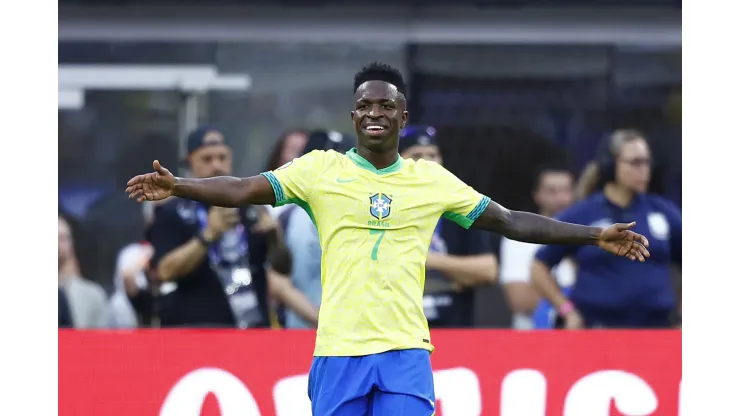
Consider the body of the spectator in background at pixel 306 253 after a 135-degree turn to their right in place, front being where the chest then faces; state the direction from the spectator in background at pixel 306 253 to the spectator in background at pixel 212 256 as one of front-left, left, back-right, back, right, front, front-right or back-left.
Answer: front

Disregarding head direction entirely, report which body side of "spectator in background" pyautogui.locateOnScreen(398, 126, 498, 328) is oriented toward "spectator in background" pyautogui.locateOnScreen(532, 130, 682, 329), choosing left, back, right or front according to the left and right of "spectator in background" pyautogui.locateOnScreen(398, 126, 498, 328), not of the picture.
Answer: left

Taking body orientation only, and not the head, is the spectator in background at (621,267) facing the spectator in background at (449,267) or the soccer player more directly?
the soccer player

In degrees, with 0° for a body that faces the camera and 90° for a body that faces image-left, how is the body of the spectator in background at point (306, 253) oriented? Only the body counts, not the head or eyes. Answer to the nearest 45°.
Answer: approximately 315°

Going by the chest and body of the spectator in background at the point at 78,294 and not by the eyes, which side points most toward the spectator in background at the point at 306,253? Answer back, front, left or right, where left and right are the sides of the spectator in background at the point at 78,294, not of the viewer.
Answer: left

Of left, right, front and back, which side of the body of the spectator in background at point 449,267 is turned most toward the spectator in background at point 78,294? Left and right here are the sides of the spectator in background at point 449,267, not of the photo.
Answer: right

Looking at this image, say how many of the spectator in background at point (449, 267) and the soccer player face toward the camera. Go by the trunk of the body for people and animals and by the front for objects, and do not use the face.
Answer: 2
